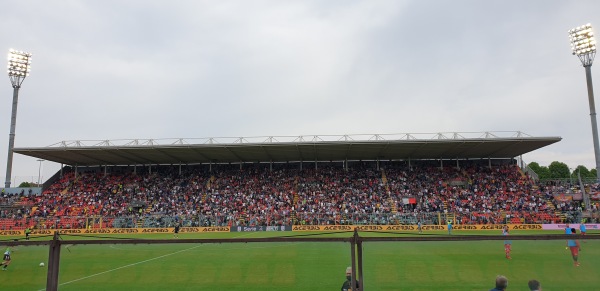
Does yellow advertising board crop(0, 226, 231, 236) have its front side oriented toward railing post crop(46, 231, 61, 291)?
yes

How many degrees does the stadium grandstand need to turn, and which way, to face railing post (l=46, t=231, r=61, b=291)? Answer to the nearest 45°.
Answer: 0° — it already faces it

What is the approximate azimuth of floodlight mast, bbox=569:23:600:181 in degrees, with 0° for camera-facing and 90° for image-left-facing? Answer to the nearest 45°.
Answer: approximately 45°

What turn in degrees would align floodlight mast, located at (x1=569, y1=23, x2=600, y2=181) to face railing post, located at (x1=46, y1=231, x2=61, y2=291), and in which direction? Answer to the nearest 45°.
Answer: approximately 45° to its left

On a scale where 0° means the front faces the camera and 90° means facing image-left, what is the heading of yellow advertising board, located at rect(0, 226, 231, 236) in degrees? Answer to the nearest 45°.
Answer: approximately 0°

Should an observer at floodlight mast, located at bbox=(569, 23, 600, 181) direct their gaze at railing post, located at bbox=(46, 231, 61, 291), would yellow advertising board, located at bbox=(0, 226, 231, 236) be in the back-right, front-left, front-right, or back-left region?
front-right

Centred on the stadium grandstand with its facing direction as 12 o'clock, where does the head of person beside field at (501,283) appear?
The head of person beside field is roughly at 12 o'clock from the stadium grandstand.

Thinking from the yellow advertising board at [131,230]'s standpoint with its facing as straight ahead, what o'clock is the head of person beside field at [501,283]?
The head of person beside field is roughly at 12 o'clock from the yellow advertising board.

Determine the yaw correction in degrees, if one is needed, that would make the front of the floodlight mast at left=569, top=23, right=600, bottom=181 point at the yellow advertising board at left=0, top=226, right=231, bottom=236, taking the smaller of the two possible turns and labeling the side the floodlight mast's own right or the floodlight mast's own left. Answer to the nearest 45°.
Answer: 0° — it already faces it

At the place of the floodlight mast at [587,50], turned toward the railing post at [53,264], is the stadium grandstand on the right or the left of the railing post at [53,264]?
right

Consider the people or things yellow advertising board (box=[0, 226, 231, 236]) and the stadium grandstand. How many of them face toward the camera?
2

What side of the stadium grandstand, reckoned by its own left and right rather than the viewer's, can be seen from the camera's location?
front

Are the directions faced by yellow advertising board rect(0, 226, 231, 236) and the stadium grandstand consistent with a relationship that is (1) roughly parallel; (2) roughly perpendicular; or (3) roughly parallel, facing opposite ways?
roughly parallel
